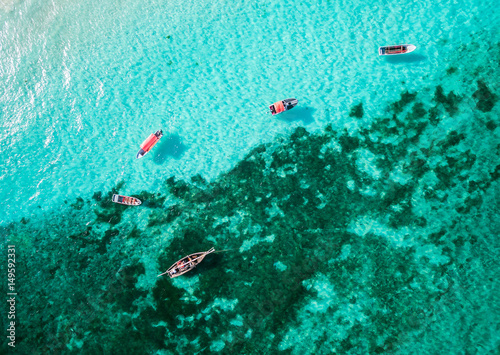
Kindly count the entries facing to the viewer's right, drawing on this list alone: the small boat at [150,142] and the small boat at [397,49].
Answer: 1

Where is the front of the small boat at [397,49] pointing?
to the viewer's right

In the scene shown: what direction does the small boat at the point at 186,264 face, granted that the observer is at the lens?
facing away from the viewer and to the right of the viewer

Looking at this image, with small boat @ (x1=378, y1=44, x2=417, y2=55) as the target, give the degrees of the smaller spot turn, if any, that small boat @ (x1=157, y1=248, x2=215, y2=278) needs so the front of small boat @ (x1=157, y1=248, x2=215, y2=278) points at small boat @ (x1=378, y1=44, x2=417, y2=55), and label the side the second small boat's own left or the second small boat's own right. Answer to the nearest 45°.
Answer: approximately 45° to the second small boat's own right

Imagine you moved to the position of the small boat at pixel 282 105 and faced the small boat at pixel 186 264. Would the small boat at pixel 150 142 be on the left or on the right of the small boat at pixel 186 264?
right

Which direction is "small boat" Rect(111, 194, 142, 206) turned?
to the viewer's right

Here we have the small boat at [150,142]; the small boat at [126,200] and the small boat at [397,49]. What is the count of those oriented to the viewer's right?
2

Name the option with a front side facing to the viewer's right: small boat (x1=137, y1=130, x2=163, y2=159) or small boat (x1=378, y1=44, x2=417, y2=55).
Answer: small boat (x1=378, y1=44, x2=417, y2=55)

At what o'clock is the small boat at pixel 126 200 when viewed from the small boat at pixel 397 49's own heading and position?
the small boat at pixel 126 200 is roughly at 5 o'clock from the small boat at pixel 397 49.

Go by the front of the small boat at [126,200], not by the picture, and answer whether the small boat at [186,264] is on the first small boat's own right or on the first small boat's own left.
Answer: on the first small boat's own right
